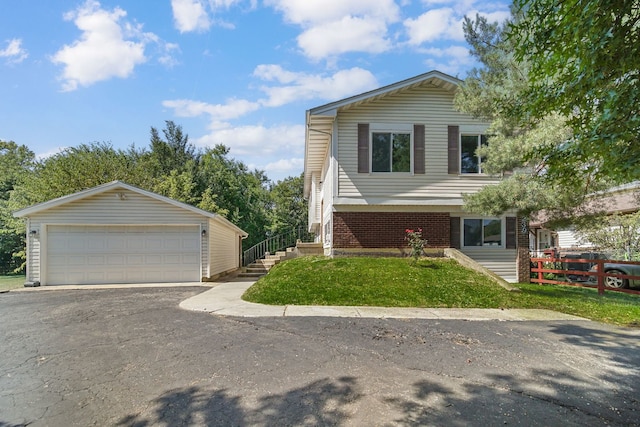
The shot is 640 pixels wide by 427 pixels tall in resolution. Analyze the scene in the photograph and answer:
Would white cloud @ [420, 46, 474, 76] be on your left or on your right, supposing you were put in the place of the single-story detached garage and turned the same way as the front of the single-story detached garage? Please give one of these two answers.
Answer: on your left

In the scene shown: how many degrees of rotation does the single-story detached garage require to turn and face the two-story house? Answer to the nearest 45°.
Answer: approximately 45° to its left

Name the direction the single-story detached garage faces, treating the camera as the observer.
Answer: facing the viewer

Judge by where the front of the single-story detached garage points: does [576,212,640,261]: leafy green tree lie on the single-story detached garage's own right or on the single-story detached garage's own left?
on the single-story detached garage's own left

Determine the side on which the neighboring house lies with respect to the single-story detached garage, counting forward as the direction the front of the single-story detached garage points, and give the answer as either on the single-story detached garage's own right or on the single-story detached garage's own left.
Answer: on the single-story detached garage's own left

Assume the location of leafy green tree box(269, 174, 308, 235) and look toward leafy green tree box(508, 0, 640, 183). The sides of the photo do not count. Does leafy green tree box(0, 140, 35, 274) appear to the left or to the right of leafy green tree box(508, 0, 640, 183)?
right

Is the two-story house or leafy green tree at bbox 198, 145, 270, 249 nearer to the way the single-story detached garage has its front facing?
the two-story house

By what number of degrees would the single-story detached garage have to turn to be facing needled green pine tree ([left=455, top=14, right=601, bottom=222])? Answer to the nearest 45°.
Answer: approximately 45° to its left

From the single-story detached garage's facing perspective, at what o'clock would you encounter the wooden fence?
The wooden fence is roughly at 10 o'clock from the single-story detached garage.

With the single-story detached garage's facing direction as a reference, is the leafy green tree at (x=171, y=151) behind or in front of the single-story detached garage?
behind
